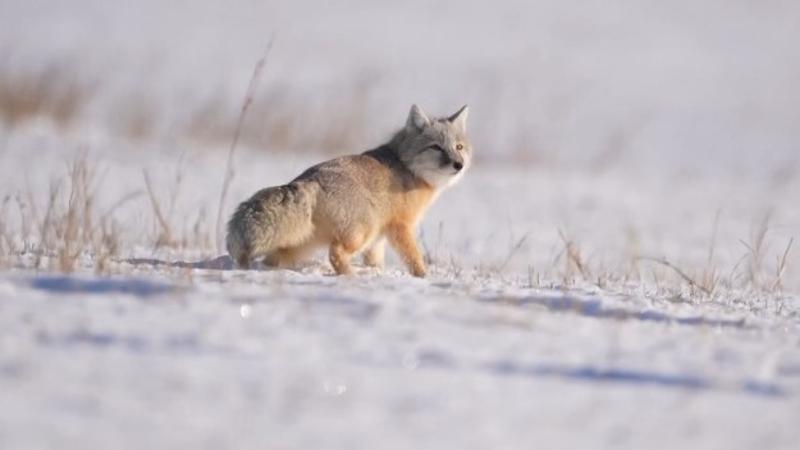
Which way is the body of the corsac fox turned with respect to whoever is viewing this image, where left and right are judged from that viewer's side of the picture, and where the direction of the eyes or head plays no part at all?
facing to the right of the viewer
